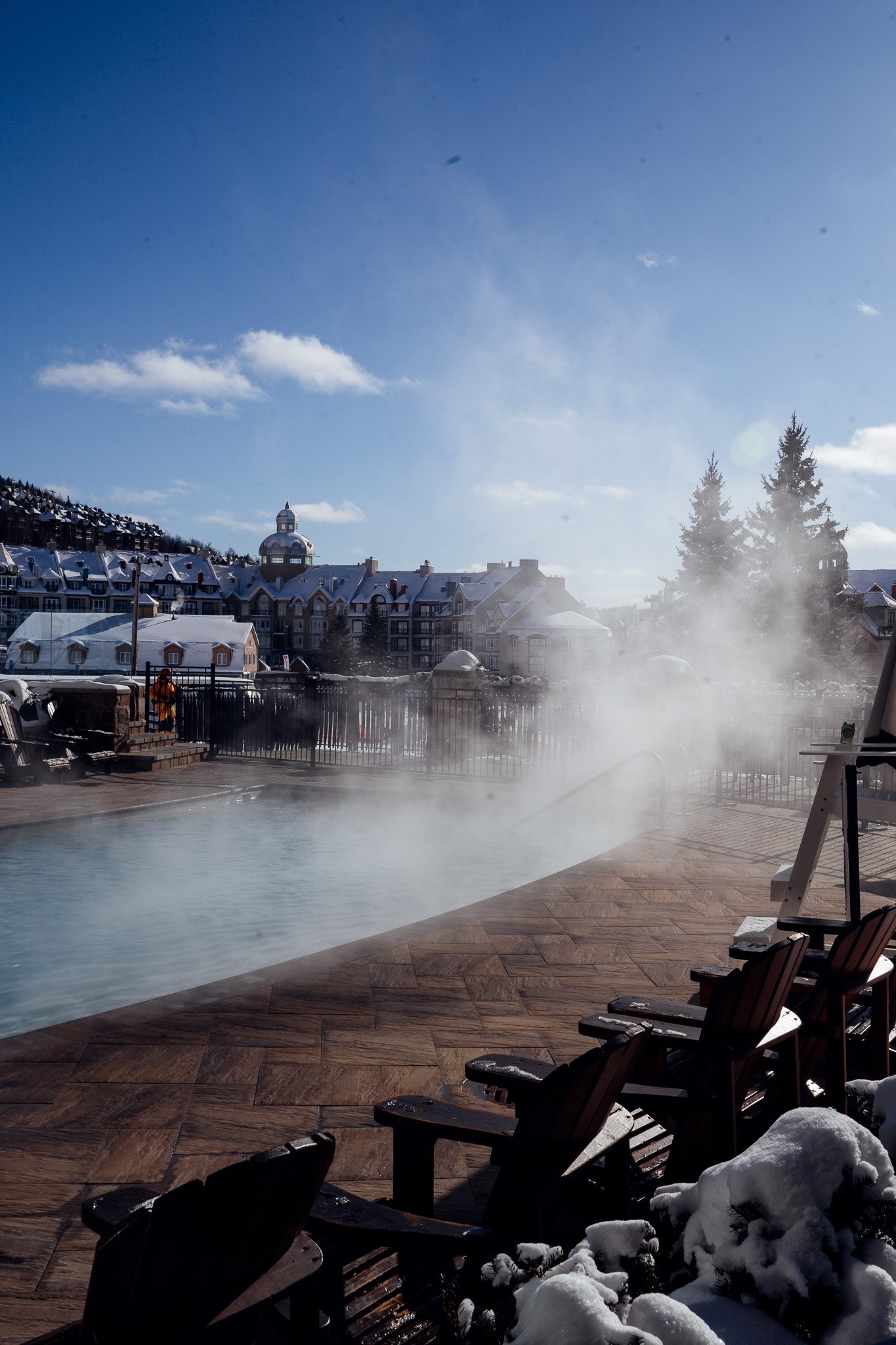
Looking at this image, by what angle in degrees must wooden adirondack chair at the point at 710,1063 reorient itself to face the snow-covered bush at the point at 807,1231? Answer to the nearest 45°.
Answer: approximately 135° to its left

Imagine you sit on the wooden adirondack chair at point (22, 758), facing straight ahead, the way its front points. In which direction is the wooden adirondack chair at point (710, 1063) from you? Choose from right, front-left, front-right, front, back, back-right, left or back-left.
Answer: front-right

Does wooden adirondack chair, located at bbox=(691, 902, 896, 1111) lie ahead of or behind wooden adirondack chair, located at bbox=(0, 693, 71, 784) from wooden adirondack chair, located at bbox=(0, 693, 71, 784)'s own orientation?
ahead

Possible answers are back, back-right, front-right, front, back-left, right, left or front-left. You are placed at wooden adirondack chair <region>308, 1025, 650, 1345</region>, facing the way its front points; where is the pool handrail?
front-right

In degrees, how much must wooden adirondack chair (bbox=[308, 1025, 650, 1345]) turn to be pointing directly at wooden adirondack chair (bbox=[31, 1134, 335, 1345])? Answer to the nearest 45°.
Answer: approximately 90° to its left

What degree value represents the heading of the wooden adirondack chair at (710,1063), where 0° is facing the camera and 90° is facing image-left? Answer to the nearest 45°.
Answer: approximately 135°

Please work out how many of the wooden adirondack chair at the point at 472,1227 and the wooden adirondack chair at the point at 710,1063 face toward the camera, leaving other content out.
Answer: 0

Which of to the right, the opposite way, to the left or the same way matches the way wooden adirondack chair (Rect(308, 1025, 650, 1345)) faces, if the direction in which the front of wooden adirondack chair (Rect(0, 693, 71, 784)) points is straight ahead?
the opposite way

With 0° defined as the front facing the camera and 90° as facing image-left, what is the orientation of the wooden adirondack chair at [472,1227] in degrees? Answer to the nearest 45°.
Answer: approximately 135°

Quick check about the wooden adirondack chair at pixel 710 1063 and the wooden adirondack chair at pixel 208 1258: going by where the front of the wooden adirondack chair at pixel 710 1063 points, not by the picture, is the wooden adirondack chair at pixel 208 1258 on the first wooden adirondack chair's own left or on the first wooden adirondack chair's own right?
on the first wooden adirondack chair's own left

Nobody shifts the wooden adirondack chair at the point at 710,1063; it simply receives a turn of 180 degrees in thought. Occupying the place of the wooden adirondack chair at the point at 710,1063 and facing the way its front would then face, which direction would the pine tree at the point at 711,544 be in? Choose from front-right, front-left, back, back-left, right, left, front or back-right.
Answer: back-left

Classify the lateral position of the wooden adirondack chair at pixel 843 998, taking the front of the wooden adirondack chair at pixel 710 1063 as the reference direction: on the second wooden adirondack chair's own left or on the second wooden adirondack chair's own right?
on the second wooden adirondack chair's own right

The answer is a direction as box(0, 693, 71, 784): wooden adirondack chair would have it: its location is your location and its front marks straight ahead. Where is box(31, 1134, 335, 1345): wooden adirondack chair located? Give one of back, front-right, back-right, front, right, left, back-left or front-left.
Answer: front-right

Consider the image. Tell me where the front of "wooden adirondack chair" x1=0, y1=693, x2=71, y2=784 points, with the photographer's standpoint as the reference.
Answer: facing the viewer and to the right of the viewer

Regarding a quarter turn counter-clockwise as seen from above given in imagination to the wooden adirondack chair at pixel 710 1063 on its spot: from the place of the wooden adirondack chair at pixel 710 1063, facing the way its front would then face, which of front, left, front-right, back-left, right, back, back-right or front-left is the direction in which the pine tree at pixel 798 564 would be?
back-right

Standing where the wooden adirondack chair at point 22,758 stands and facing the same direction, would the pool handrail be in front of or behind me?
in front
